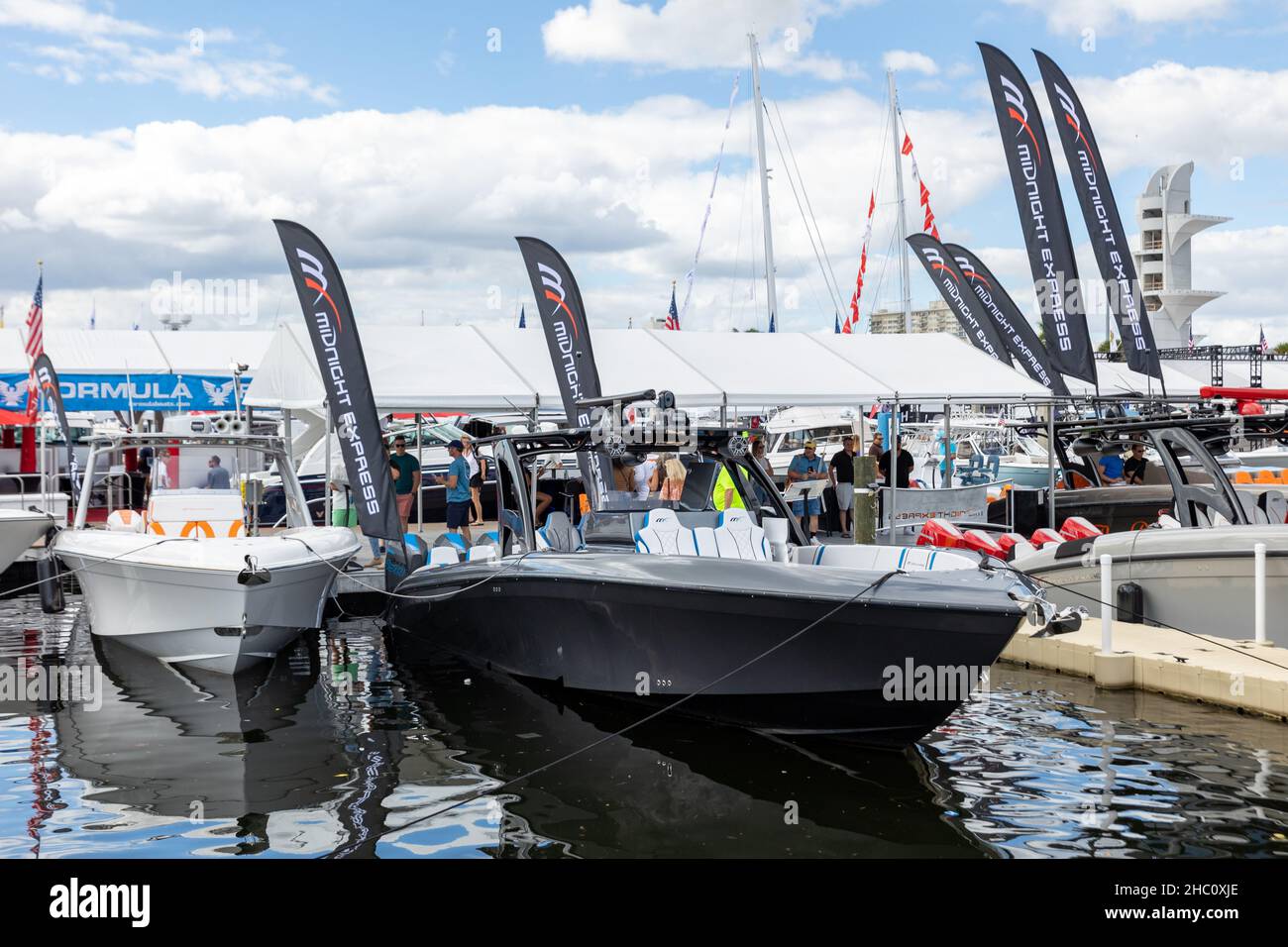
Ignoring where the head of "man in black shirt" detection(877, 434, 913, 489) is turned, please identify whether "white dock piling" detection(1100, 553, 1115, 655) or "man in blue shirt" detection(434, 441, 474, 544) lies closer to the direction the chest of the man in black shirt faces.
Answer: the white dock piling

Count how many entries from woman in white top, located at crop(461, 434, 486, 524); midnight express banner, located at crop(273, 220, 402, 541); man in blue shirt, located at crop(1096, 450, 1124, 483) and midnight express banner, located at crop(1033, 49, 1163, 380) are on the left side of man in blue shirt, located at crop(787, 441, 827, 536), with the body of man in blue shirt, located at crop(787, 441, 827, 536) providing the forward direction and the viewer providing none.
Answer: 2

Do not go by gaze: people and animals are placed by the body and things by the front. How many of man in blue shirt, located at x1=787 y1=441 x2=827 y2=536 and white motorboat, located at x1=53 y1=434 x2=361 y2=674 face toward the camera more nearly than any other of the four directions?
2

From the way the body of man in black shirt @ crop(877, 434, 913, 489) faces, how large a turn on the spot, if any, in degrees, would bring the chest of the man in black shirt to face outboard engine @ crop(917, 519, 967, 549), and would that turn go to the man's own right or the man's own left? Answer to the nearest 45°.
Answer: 0° — they already face it

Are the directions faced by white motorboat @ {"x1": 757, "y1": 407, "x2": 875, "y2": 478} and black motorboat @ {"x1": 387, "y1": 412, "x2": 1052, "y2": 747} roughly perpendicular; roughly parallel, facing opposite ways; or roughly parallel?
roughly perpendicular

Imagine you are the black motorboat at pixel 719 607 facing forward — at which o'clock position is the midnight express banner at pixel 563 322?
The midnight express banner is roughly at 7 o'clock from the black motorboat.

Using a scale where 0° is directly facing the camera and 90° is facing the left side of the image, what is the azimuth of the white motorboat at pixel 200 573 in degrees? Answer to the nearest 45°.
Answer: approximately 0°

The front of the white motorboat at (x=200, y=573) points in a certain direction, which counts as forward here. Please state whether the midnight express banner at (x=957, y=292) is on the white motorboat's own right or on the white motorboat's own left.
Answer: on the white motorboat's own left

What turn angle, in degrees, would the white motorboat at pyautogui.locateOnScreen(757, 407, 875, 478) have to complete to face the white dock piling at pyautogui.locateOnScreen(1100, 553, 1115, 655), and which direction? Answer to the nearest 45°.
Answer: approximately 45° to its left
